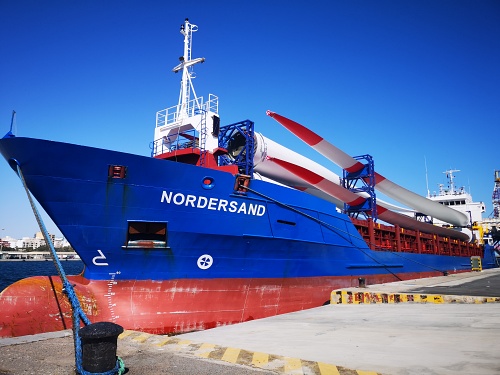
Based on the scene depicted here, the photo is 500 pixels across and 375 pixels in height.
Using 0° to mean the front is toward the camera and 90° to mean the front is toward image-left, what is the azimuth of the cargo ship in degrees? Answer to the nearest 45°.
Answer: approximately 45°

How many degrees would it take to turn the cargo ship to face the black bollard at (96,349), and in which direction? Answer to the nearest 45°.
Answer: approximately 45° to its left
